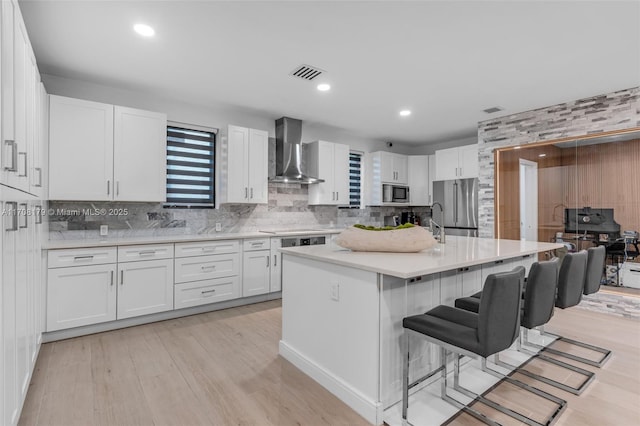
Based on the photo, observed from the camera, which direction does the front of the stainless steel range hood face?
facing the viewer and to the right of the viewer

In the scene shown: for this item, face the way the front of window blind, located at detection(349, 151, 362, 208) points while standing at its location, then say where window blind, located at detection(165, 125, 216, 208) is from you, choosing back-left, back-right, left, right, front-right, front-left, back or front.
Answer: right

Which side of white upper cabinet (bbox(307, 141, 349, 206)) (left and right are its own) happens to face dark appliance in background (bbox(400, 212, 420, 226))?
left

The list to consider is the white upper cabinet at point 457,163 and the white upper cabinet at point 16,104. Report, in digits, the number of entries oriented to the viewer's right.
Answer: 1

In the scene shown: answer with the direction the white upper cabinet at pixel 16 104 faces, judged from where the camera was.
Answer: facing to the right of the viewer

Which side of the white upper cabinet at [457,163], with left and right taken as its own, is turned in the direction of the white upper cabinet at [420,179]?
right

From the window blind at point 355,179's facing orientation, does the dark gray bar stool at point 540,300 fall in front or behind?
in front

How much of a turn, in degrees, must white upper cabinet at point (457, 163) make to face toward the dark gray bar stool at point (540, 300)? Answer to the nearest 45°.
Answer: approximately 45° to its left

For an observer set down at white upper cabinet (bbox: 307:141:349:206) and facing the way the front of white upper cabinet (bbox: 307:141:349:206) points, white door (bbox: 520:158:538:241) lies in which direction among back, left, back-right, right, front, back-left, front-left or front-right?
front-left
